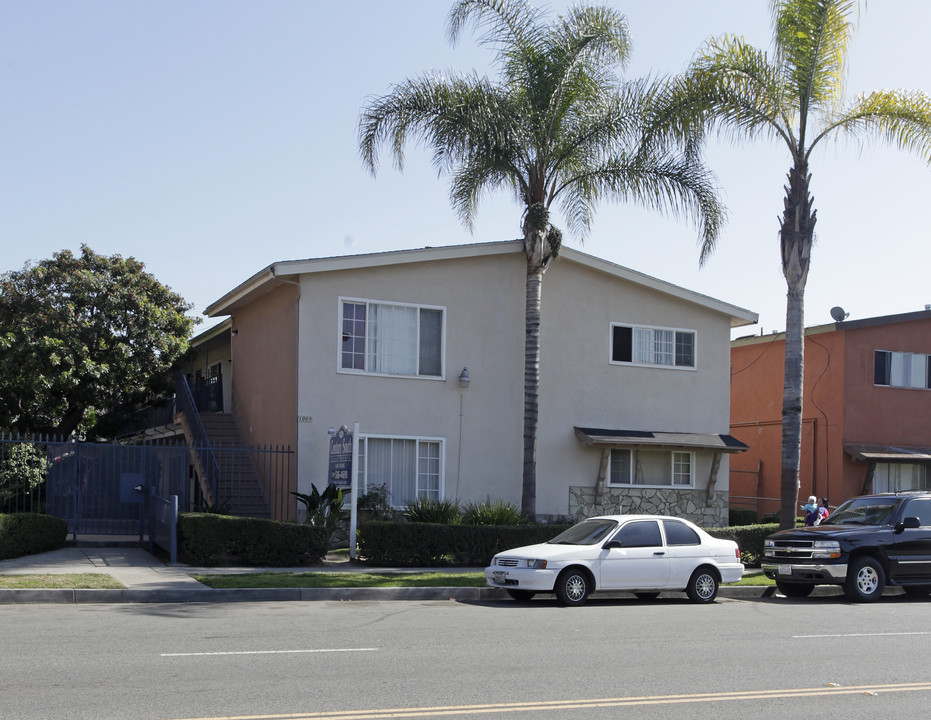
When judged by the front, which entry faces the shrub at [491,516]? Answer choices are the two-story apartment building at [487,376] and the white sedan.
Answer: the two-story apartment building

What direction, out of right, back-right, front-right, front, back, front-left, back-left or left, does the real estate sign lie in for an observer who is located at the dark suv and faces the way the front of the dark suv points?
front-right

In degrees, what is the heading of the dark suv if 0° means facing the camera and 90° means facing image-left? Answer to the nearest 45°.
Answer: approximately 45°

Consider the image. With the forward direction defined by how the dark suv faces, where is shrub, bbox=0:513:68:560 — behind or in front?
in front

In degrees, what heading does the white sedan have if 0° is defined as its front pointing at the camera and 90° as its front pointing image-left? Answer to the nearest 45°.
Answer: approximately 45°

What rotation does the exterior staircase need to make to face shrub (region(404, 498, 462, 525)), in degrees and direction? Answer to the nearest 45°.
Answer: approximately 45° to its left

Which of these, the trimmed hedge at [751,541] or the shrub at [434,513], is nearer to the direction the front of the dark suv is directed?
the shrub

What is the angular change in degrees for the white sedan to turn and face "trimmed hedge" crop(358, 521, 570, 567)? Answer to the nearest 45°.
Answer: approximately 90° to its right

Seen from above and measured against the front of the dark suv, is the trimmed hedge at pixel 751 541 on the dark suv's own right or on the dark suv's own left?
on the dark suv's own right
